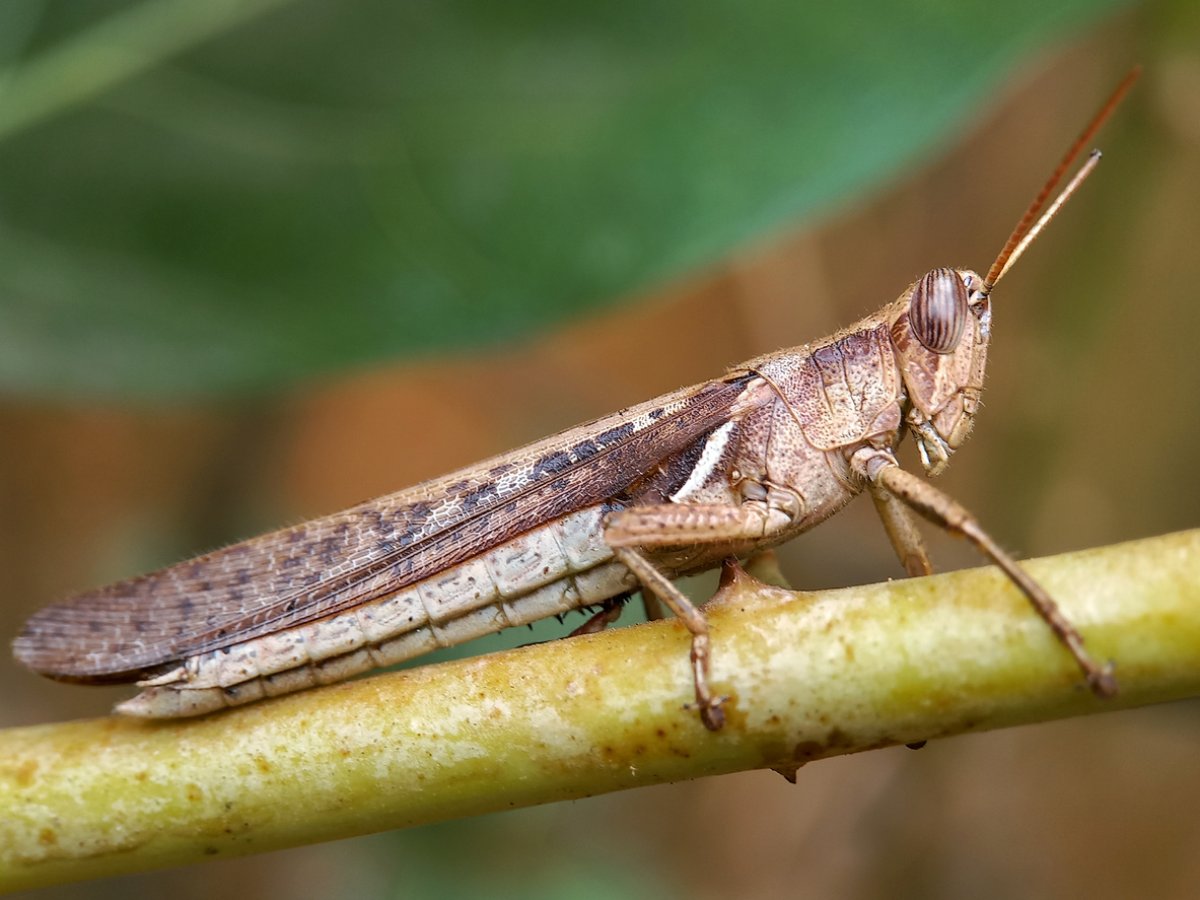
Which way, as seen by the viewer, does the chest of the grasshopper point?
to the viewer's right
